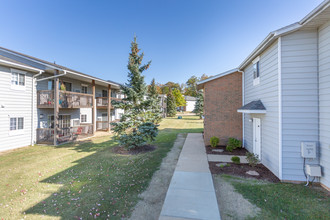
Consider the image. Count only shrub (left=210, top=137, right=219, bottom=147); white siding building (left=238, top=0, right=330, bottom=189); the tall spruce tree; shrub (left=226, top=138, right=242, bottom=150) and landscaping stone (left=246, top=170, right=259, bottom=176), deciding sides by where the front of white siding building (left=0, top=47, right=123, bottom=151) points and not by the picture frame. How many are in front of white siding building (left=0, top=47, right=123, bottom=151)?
5

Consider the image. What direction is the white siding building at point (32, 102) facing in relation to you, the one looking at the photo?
facing the viewer and to the right of the viewer

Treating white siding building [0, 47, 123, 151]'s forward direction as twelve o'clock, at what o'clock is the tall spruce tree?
The tall spruce tree is roughly at 12 o'clock from the white siding building.

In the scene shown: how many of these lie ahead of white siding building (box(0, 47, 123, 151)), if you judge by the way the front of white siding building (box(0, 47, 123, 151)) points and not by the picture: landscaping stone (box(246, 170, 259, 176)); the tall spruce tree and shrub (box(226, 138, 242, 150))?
3

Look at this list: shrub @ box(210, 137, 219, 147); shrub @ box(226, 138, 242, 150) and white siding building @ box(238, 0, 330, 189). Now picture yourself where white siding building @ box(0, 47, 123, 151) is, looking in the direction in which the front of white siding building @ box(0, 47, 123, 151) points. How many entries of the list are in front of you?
3

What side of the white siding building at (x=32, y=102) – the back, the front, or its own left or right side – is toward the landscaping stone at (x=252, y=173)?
front

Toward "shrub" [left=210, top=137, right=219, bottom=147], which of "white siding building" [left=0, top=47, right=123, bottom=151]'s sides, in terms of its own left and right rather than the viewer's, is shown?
front

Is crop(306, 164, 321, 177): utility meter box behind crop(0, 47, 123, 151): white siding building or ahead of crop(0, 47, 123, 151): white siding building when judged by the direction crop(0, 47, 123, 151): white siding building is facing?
ahead

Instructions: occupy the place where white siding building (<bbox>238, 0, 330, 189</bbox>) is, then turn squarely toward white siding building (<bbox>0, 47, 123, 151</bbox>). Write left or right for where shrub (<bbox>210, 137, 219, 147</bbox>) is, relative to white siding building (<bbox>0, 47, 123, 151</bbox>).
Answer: right

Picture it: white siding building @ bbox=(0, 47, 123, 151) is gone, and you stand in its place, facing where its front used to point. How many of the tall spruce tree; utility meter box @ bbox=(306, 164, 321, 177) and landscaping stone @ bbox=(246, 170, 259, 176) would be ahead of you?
3

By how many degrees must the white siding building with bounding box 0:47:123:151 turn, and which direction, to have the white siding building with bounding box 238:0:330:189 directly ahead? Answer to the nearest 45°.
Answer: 0° — it already faces it

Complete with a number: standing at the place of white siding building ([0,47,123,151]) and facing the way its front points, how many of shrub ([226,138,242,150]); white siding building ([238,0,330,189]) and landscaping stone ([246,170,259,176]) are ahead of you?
3
